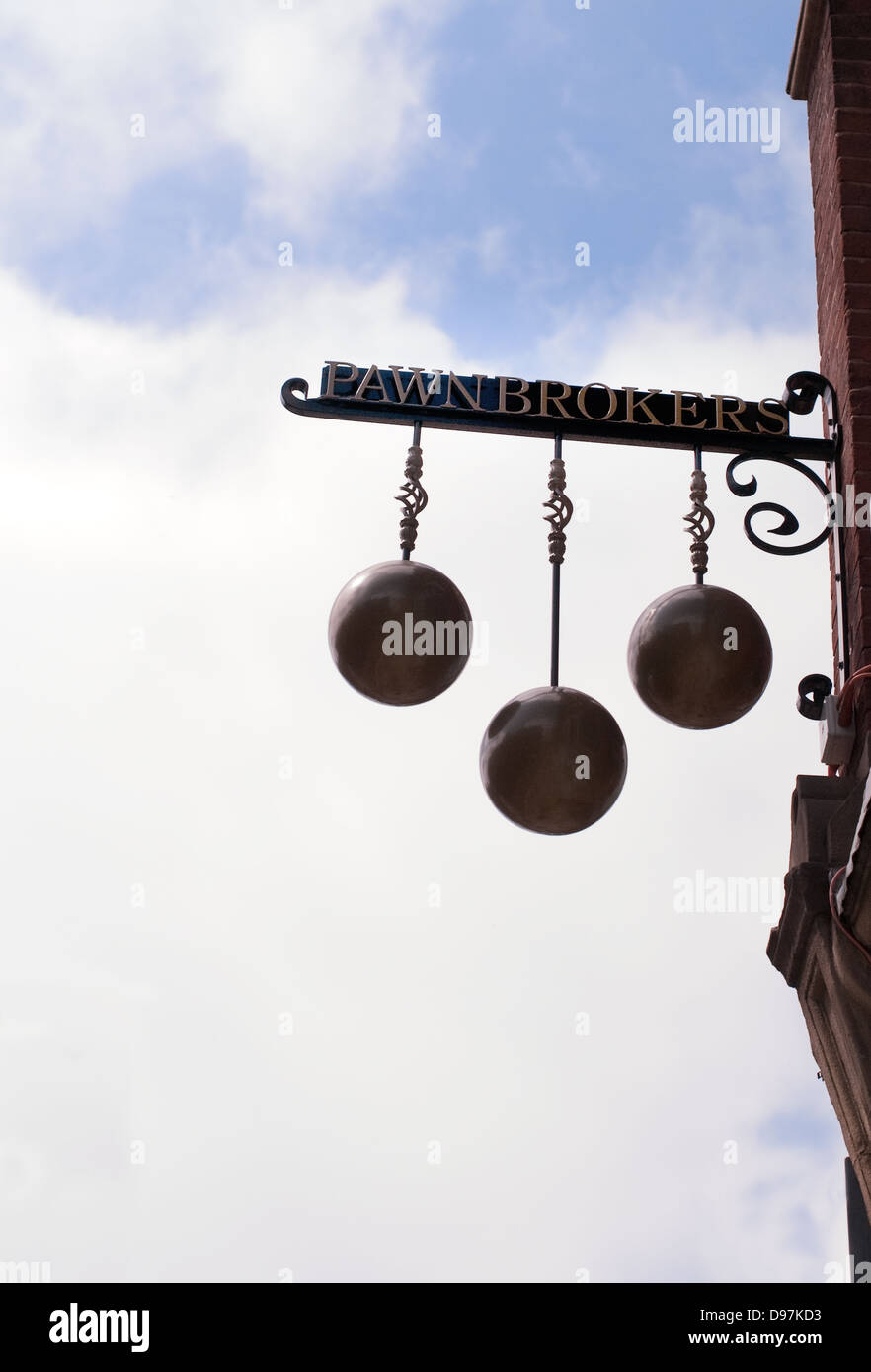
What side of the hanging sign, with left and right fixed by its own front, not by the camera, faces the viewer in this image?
front
